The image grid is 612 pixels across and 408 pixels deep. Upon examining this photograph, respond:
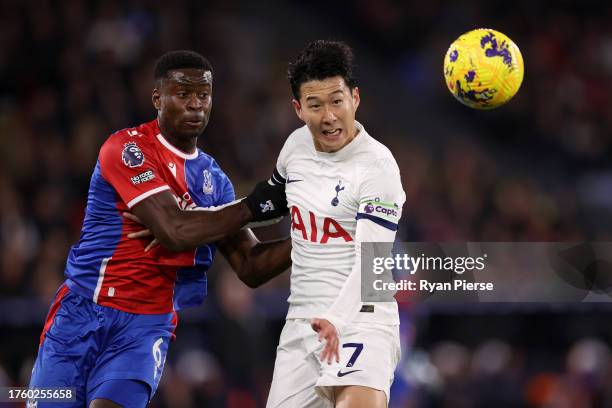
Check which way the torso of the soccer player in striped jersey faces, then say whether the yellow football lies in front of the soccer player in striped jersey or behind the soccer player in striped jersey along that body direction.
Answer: in front

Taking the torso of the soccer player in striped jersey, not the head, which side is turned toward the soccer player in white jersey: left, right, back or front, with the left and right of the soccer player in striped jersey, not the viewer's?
front

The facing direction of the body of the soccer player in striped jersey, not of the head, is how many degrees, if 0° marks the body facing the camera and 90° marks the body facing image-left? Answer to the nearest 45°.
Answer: approximately 315°
